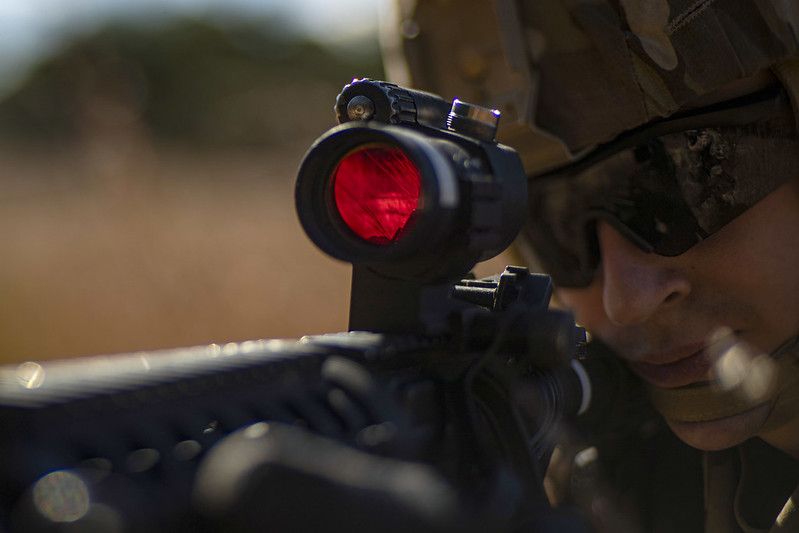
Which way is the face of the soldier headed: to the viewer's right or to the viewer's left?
to the viewer's left

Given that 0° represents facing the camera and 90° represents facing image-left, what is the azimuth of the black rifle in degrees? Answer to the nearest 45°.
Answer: approximately 45°

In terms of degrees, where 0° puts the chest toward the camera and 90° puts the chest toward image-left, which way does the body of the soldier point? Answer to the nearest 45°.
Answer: approximately 45°
